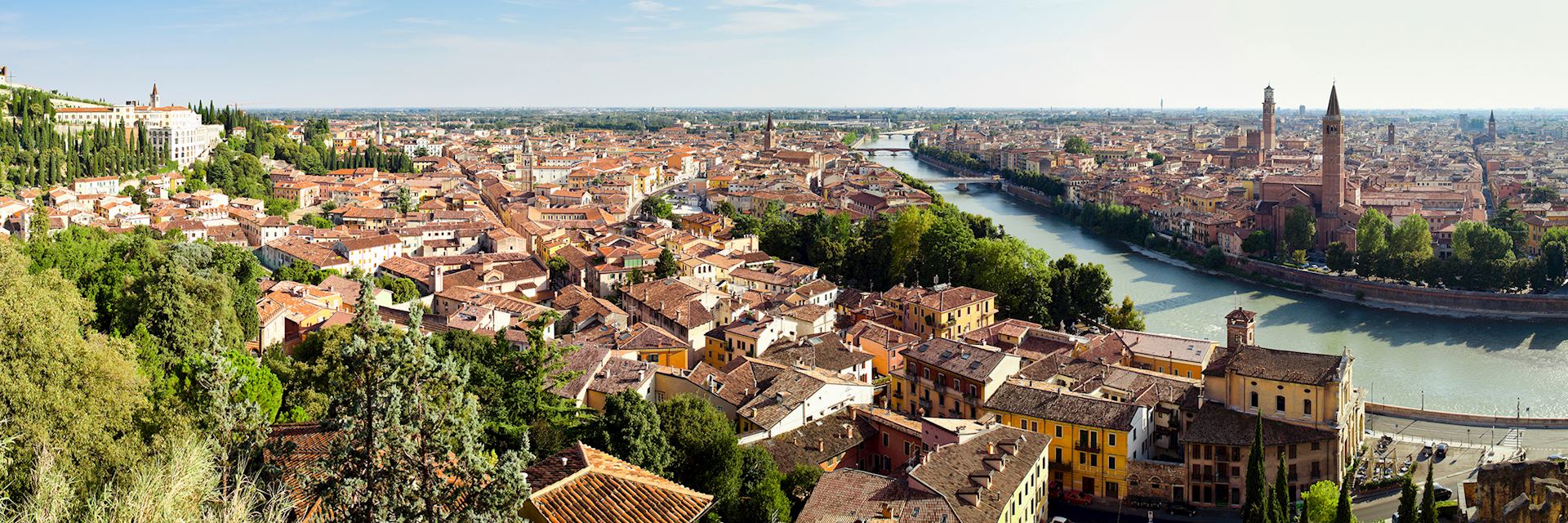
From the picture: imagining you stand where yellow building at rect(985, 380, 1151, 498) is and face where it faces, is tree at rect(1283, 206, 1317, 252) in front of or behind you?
behind

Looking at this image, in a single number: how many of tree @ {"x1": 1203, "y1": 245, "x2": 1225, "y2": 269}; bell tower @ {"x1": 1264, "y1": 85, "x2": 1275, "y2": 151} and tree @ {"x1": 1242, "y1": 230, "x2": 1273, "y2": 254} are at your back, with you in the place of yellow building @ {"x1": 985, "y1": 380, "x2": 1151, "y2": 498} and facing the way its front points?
3

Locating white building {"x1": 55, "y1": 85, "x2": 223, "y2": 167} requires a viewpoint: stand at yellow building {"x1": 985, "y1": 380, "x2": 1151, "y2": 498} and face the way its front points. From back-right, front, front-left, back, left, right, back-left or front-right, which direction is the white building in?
back-right

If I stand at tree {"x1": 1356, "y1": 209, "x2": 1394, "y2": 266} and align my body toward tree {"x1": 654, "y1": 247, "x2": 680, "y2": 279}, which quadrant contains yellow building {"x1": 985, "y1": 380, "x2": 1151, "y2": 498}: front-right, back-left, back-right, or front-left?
front-left

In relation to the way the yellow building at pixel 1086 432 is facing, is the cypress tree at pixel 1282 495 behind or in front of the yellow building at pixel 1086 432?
in front

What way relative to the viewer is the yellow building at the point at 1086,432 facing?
toward the camera

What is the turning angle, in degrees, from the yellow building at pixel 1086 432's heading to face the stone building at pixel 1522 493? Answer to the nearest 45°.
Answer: approximately 45° to its left

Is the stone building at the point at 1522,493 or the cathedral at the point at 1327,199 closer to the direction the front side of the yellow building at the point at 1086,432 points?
the stone building

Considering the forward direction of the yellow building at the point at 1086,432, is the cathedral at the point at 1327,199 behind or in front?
behind

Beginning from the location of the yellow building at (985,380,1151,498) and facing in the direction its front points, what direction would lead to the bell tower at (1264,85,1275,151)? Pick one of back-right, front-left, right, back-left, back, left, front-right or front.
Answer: back

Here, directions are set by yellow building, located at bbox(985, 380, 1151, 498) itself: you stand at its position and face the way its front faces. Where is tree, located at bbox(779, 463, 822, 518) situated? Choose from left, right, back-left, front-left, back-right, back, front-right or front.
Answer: front-right
